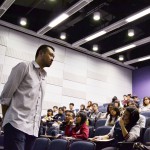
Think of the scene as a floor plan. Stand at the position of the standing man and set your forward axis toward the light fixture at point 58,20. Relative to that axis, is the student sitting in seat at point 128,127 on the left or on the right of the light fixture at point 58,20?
right

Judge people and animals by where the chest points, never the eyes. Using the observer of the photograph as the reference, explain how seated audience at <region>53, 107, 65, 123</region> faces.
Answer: facing the viewer and to the left of the viewer

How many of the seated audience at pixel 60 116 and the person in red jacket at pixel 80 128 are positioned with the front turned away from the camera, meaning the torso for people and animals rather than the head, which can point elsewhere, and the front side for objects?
0

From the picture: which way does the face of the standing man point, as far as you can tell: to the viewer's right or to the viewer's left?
to the viewer's right

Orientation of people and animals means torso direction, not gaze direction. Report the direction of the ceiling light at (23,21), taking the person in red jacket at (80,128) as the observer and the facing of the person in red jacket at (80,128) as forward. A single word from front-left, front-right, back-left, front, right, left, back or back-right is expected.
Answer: front-right

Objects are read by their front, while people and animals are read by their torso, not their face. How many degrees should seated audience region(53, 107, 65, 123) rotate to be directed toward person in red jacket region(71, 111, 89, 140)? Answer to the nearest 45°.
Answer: approximately 45° to their left

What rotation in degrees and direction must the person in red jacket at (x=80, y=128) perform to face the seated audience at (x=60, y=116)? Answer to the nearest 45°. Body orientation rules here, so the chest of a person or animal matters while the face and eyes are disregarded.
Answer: approximately 90° to their right

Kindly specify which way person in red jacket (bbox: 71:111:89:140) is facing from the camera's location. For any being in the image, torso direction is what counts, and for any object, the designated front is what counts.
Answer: facing to the left of the viewer

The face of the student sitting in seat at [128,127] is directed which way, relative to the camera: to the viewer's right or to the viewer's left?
to the viewer's left
